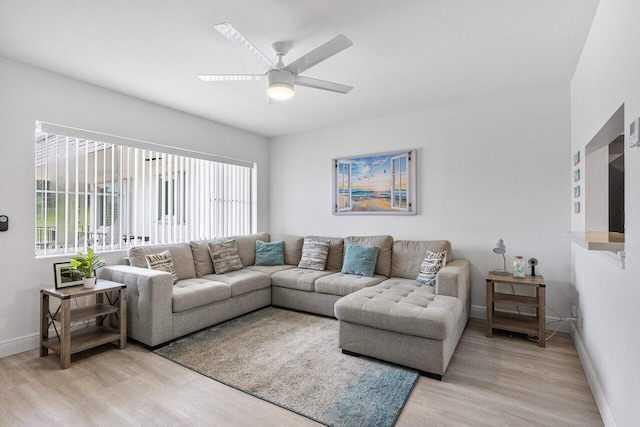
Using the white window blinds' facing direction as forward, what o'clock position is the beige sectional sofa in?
The beige sectional sofa is roughly at 12 o'clock from the white window blinds.

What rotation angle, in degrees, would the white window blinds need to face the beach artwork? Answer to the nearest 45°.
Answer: approximately 45° to its left

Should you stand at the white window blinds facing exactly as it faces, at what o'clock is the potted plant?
The potted plant is roughly at 2 o'clock from the white window blinds.

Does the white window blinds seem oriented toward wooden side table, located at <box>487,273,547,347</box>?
yes

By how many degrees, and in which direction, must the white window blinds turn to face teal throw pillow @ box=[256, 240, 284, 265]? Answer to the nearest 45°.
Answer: approximately 45° to its left

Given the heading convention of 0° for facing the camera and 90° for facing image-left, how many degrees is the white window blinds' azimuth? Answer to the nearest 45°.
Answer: approximately 315°

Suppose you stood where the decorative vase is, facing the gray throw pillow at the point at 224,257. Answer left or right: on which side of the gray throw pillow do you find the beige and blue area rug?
left
